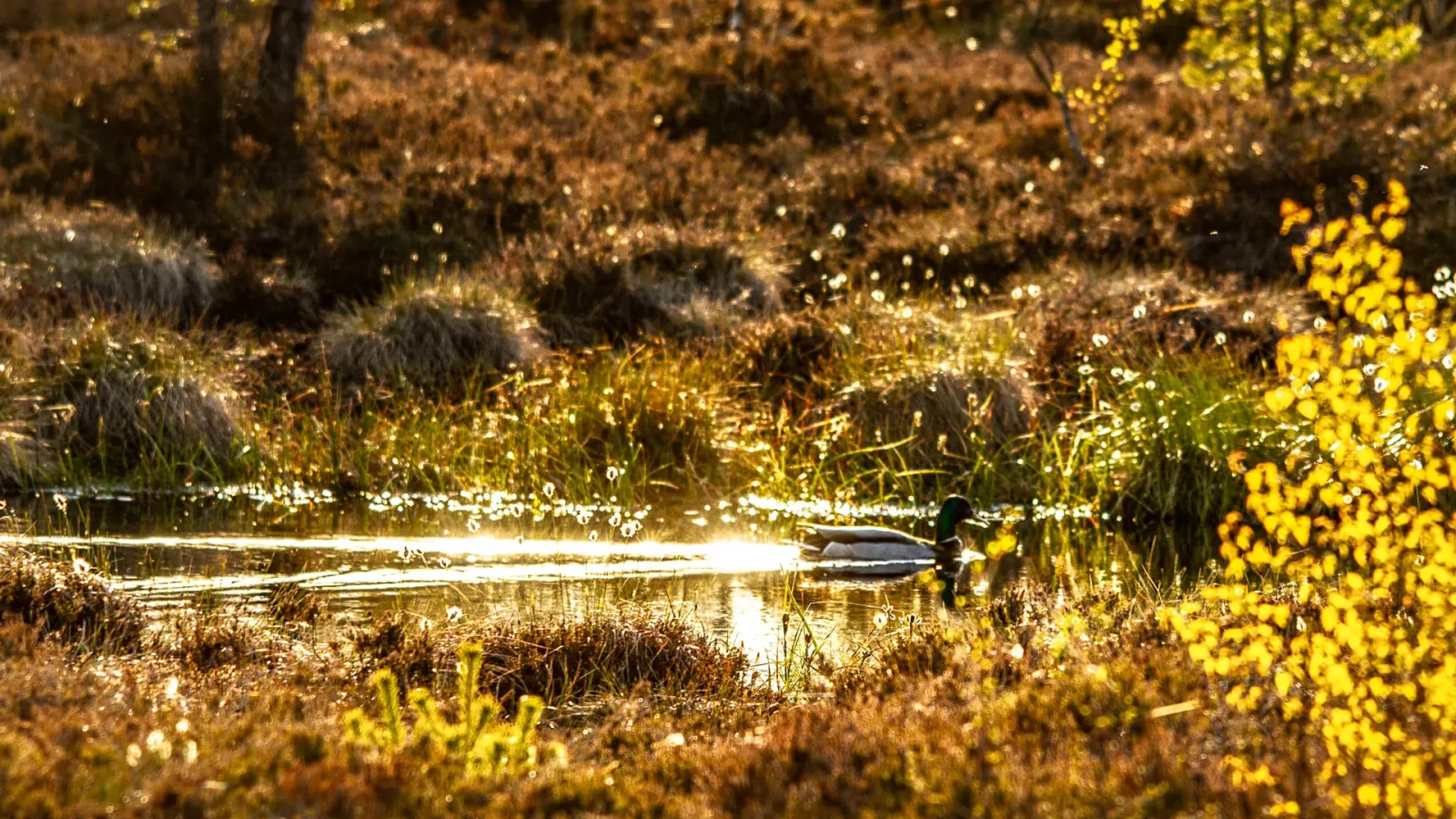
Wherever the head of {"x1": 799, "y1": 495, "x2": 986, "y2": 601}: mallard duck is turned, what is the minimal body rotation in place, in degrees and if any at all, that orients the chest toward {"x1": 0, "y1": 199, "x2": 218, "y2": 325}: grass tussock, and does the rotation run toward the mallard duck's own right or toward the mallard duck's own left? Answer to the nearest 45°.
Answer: approximately 135° to the mallard duck's own left

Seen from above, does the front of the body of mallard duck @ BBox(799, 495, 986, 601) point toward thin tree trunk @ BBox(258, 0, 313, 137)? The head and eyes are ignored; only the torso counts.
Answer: no

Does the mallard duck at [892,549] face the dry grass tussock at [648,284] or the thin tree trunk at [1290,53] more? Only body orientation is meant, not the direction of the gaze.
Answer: the thin tree trunk

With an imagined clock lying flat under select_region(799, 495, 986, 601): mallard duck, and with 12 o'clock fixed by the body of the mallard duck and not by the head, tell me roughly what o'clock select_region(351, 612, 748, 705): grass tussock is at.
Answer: The grass tussock is roughly at 4 o'clock from the mallard duck.

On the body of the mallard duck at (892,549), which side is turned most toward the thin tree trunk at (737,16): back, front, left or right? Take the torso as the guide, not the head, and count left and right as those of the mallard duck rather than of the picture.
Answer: left

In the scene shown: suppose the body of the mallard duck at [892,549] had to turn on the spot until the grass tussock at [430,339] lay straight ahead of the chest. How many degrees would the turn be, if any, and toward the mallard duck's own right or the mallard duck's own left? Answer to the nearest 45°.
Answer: approximately 135° to the mallard duck's own left

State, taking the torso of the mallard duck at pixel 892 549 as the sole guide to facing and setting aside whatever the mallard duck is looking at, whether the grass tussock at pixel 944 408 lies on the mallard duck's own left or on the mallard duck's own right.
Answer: on the mallard duck's own left

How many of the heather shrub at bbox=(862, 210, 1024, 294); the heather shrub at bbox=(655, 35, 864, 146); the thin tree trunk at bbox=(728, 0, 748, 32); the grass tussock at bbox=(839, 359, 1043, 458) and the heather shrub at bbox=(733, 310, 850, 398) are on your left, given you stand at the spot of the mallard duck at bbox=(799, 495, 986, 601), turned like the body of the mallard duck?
5

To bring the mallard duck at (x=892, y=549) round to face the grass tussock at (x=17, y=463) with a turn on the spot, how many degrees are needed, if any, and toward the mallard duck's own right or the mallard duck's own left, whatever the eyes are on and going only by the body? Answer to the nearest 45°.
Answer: approximately 180°

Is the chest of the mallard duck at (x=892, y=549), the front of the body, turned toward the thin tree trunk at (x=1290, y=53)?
no

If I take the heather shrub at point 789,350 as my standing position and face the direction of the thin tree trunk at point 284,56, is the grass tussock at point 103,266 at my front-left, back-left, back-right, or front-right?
front-left

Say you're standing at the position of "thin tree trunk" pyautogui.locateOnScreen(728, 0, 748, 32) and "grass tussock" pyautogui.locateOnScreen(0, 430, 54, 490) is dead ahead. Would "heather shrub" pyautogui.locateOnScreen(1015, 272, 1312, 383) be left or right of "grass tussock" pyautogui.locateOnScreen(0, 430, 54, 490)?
left

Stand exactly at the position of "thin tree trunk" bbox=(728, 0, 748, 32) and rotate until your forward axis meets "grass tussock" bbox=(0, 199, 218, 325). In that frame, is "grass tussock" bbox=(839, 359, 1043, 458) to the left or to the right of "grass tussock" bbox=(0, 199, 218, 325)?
left

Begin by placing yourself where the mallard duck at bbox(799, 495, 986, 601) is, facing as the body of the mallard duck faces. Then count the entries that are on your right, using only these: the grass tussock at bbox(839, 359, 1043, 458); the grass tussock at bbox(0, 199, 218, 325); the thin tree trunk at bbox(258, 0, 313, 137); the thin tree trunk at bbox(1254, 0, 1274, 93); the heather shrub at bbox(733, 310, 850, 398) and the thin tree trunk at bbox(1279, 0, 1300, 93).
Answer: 0

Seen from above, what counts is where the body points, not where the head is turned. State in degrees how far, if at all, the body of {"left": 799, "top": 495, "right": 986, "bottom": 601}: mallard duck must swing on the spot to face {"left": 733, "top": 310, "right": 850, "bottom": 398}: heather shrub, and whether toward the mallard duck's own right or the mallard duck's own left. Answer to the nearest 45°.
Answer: approximately 90° to the mallard duck's own left

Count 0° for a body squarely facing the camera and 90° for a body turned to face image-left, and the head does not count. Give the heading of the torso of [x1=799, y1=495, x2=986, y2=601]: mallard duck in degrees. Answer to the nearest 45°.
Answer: approximately 270°

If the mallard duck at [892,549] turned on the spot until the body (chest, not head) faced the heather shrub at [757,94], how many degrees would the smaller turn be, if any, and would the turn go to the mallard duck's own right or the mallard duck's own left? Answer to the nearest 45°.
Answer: approximately 90° to the mallard duck's own left

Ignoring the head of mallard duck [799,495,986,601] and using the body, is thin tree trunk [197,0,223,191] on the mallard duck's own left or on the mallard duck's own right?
on the mallard duck's own left

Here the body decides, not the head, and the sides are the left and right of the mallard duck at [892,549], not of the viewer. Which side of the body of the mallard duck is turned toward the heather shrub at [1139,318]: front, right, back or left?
left

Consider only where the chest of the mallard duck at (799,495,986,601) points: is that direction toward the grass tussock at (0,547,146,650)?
no
